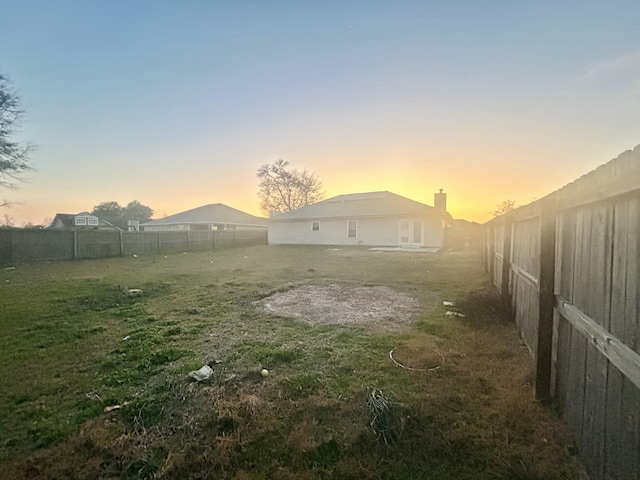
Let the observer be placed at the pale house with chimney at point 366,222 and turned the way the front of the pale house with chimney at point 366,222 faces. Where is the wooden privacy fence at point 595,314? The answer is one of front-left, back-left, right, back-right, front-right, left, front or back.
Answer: back

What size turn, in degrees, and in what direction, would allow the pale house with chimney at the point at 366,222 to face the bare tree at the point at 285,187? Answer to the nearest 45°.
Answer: approximately 45° to its left

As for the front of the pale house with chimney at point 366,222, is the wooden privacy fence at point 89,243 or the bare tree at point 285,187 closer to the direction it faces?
the bare tree

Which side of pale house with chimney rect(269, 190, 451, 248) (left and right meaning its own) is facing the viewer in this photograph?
back

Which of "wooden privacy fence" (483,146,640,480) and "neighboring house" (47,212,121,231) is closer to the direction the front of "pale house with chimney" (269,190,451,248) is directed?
the neighboring house

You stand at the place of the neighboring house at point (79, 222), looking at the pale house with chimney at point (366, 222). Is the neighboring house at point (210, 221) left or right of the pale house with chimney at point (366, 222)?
left

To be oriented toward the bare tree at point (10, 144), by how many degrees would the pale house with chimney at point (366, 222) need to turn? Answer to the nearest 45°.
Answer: approximately 135° to its left

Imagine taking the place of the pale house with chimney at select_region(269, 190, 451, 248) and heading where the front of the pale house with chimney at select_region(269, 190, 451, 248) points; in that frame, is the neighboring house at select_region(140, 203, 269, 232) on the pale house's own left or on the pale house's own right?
on the pale house's own left
